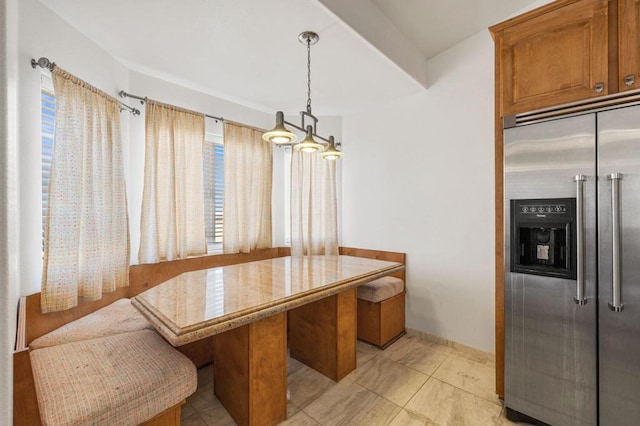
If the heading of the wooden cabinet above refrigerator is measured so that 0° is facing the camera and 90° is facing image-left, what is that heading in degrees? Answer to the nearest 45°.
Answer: approximately 45°

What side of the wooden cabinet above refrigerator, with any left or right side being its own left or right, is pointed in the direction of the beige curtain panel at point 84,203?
front

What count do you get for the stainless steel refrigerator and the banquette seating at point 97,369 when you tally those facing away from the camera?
0

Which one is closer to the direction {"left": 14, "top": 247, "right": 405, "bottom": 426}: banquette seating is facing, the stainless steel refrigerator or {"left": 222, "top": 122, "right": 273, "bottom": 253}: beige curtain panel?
the stainless steel refrigerator

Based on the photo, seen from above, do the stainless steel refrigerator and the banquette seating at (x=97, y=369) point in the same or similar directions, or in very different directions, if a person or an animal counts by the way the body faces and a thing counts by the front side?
very different directions

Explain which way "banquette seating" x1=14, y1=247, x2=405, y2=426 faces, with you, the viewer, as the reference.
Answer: facing the viewer and to the right of the viewer

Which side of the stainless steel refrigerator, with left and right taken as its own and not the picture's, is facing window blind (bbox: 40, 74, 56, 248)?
front

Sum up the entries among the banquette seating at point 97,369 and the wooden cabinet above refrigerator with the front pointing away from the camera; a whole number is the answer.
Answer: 0

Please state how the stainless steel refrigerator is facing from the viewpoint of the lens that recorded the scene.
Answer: facing the viewer and to the left of the viewer

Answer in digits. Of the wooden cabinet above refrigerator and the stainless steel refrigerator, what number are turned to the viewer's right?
0

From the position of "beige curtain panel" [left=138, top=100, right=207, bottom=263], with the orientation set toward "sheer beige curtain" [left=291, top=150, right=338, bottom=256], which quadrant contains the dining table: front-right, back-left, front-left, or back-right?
front-right

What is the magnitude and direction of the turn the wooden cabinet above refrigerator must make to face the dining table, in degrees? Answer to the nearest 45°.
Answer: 0° — it already faces it
